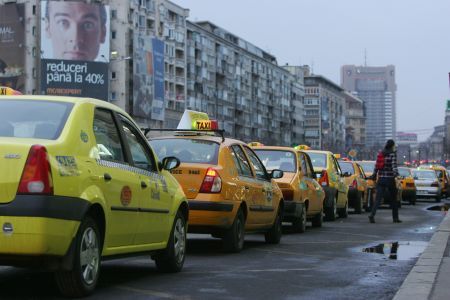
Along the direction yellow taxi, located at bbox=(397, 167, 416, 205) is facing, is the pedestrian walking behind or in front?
behind

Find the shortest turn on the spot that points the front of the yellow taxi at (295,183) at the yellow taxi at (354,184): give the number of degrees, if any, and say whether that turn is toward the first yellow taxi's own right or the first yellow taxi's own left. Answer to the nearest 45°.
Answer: approximately 45° to the first yellow taxi's own left

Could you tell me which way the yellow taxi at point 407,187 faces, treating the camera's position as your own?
facing away from the viewer

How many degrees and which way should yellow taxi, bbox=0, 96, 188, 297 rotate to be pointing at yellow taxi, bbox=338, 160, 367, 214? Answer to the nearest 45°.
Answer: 0° — it already faces it

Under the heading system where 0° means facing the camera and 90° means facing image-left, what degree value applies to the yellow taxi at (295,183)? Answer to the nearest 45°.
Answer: approximately 225°

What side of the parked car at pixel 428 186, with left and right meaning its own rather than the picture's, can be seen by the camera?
back

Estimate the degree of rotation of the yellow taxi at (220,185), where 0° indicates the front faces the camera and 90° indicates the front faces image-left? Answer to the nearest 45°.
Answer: approximately 225°

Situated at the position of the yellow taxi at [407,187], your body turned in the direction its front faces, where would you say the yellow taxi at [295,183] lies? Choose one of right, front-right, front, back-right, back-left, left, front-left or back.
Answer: back

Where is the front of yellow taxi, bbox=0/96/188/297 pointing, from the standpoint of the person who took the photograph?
facing away from the viewer and to the right of the viewer

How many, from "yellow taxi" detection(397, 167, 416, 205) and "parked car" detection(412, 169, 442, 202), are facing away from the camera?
2

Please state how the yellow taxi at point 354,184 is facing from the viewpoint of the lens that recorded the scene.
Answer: facing away from the viewer and to the right of the viewer
